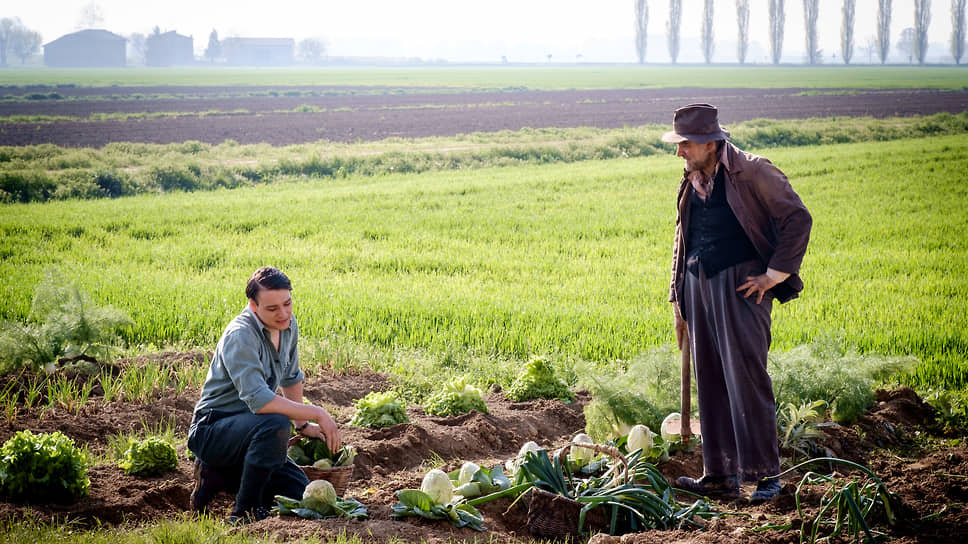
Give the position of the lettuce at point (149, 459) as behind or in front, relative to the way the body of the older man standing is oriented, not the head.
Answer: in front

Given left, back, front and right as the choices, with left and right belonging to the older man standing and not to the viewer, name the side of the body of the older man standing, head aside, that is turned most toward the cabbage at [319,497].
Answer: front

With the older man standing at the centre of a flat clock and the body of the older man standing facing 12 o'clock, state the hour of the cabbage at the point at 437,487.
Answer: The cabbage is roughly at 12 o'clock from the older man standing.

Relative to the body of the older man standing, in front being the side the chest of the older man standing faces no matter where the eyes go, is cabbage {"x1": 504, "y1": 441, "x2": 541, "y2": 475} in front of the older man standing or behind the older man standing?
in front

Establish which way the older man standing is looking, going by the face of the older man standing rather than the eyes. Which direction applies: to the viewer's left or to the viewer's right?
to the viewer's left

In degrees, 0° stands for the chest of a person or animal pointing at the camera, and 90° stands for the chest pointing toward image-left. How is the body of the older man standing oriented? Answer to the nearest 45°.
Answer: approximately 45°

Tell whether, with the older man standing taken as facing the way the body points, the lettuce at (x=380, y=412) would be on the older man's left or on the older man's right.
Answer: on the older man's right

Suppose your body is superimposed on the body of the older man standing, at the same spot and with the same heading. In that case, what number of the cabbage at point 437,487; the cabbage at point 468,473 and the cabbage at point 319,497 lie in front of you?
3
